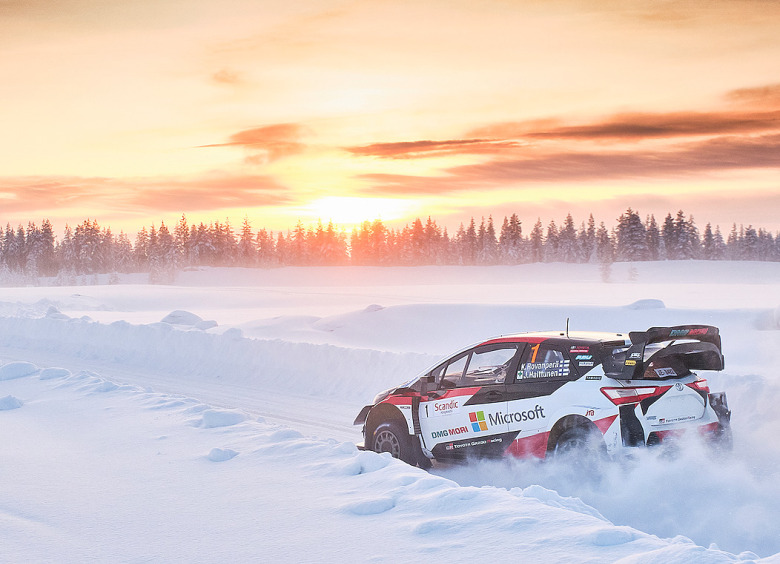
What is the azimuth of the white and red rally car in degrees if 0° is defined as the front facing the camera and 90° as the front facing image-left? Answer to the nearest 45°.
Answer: approximately 135°
